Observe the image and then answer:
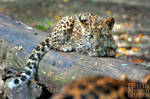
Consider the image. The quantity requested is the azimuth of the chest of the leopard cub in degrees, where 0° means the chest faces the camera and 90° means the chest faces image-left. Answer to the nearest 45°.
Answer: approximately 315°
